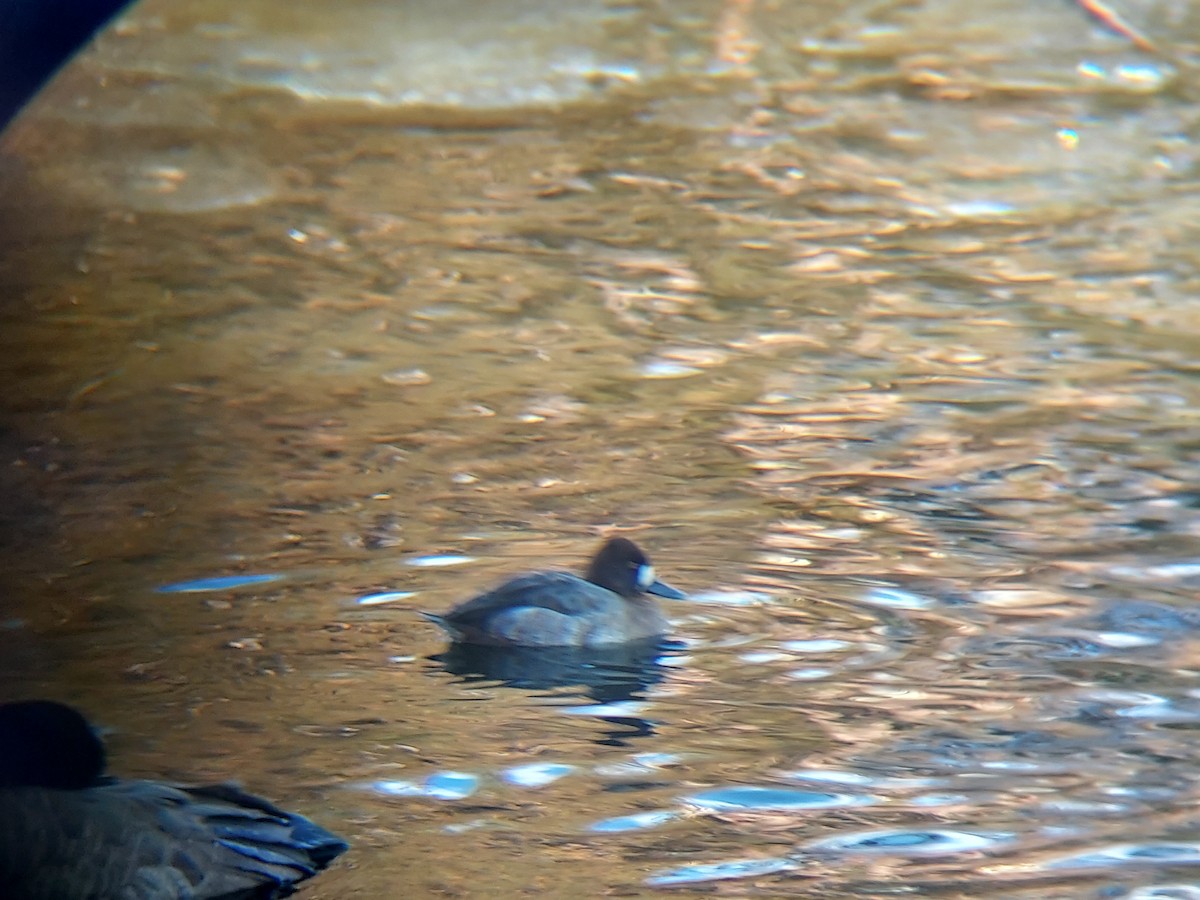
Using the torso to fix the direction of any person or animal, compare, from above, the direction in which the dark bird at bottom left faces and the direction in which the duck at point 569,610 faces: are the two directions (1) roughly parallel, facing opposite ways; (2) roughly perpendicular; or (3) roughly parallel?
roughly parallel, facing opposite ways

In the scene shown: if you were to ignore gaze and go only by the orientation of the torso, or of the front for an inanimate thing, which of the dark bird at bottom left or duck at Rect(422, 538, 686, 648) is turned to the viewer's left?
the dark bird at bottom left

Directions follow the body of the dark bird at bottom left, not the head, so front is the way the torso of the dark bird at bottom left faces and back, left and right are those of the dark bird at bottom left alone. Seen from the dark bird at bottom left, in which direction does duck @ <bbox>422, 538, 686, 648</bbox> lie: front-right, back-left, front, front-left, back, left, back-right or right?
back-right

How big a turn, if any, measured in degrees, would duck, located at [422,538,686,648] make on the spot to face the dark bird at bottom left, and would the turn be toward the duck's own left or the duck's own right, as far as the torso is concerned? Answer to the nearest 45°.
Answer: approximately 135° to the duck's own right

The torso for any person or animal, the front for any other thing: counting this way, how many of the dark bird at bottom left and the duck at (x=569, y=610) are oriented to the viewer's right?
1

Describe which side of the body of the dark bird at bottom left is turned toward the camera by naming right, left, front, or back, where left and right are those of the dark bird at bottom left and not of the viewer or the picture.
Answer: left

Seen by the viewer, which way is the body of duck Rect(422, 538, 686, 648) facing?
to the viewer's right
